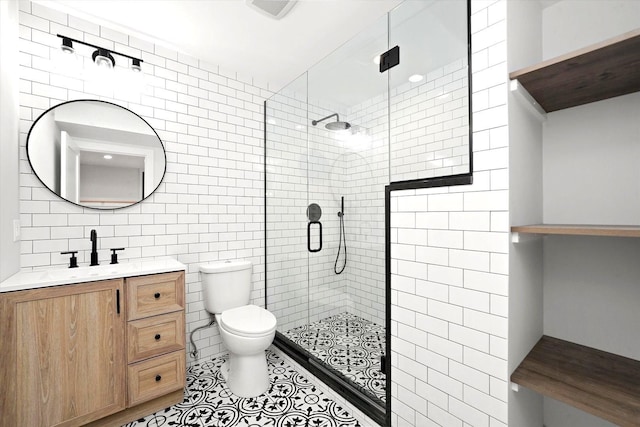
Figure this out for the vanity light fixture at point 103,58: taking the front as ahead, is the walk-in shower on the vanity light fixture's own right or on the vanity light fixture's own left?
on the vanity light fixture's own left

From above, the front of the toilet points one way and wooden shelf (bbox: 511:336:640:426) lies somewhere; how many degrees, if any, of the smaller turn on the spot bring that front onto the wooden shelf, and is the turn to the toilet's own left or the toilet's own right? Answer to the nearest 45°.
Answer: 0° — it already faces it

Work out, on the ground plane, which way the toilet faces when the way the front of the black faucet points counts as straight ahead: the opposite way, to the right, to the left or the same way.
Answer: the same way

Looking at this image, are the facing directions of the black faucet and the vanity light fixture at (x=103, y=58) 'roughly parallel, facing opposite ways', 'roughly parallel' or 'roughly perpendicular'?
roughly parallel

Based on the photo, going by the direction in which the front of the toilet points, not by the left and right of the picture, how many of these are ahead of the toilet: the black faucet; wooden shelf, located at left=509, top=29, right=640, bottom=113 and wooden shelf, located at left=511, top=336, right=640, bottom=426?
2

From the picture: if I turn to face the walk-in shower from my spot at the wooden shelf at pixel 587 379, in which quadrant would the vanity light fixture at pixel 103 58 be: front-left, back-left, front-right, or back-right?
front-left

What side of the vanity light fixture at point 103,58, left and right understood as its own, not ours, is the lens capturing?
front

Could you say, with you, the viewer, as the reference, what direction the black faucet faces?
facing the viewer

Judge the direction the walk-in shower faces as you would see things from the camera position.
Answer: facing the viewer and to the left of the viewer
